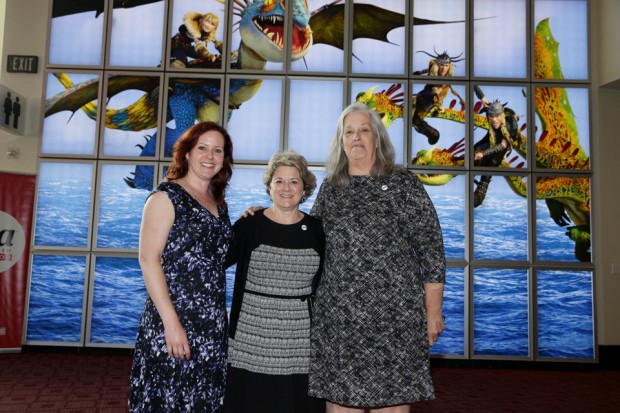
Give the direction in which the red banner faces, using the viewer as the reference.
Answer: facing the viewer
